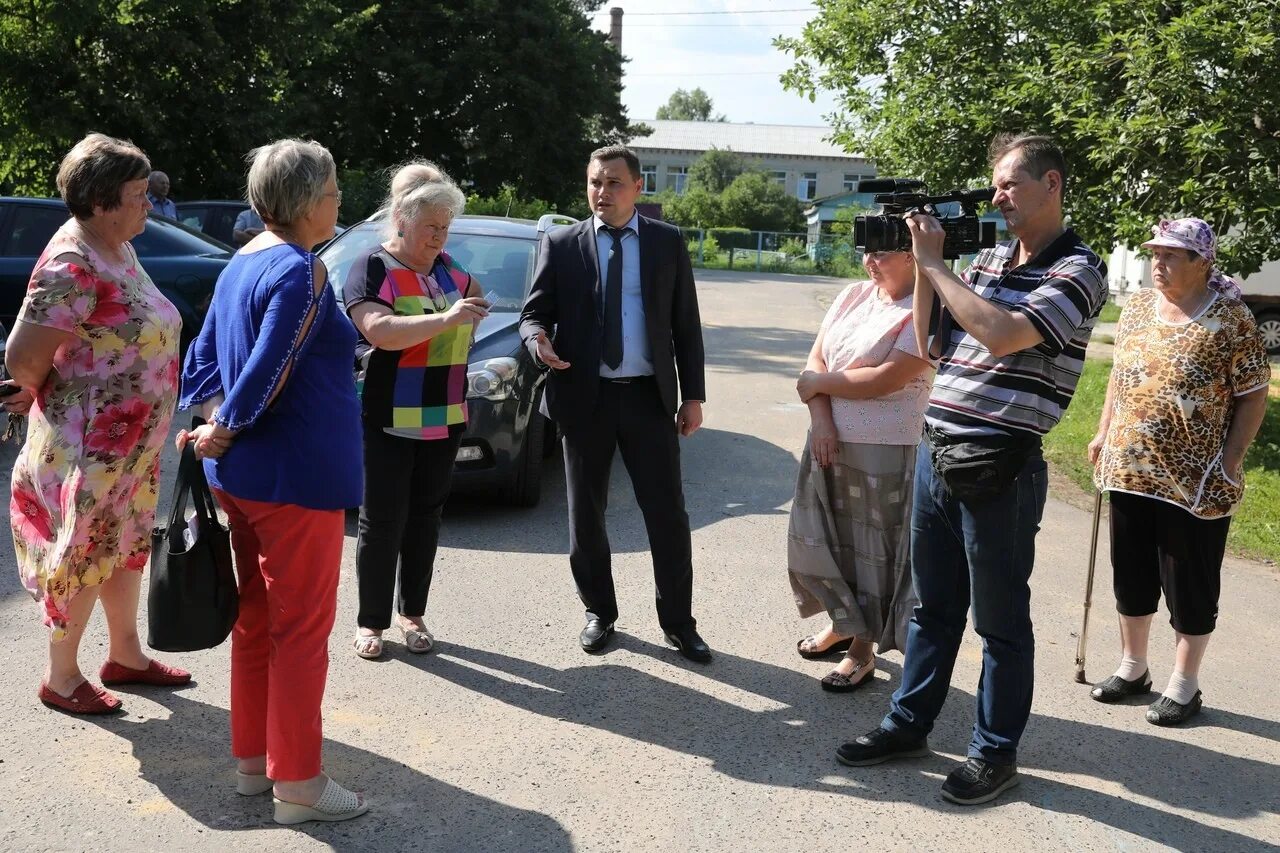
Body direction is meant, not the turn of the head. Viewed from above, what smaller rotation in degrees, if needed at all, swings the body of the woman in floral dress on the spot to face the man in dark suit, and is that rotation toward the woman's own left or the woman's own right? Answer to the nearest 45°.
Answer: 0° — they already face them

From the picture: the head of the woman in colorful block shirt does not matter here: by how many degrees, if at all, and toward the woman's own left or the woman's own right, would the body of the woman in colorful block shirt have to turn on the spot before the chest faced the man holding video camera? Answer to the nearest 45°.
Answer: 0° — they already face them

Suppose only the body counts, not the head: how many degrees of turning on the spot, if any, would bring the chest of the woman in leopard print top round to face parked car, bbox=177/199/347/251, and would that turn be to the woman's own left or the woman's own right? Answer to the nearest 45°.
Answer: approximately 90° to the woman's own right

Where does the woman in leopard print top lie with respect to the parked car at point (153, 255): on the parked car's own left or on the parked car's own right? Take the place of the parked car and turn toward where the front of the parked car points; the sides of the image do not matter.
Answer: on the parked car's own left

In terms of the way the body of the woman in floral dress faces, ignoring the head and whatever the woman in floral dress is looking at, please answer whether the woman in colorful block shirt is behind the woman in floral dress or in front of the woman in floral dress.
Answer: in front

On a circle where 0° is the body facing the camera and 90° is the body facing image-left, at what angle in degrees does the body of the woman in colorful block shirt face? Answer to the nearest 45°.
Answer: approximately 315°

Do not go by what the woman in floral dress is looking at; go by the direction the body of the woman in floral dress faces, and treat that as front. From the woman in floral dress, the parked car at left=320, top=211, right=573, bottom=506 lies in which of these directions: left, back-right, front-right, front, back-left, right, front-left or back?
front-left

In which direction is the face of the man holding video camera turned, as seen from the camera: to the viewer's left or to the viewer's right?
to the viewer's left

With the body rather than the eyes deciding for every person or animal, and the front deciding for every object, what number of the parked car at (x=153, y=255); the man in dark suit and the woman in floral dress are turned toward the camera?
1

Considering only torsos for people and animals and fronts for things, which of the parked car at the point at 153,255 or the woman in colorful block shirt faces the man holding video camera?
the woman in colorful block shirt

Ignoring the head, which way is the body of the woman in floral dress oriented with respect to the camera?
to the viewer's right

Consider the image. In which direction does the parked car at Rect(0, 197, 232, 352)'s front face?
to the viewer's left

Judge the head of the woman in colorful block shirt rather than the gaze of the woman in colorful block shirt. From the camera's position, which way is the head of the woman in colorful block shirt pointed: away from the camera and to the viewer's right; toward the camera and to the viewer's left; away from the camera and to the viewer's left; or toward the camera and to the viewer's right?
toward the camera and to the viewer's right

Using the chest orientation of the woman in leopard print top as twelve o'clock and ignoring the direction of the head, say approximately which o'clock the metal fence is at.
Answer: The metal fence is roughly at 4 o'clock from the woman in leopard print top.

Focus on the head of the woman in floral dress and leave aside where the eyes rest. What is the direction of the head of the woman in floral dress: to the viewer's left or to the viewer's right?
to the viewer's right

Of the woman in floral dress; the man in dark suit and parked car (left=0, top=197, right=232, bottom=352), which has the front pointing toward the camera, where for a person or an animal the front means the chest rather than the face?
the man in dark suit
